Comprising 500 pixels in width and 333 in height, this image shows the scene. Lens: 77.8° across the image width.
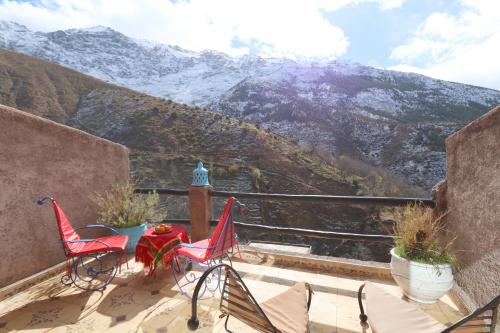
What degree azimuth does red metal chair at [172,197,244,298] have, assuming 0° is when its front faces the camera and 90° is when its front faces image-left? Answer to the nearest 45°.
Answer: approximately 90°

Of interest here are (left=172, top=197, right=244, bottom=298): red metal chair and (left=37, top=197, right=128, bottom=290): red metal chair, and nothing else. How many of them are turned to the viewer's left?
1

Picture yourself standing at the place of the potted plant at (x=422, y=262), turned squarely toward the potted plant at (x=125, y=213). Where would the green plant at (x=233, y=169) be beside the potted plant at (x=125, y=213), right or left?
right

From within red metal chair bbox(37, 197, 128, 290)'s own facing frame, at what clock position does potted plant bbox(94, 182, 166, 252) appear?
The potted plant is roughly at 10 o'clock from the red metal chair.

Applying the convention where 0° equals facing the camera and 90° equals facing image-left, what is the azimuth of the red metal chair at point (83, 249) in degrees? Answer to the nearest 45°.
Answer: approximately 270°

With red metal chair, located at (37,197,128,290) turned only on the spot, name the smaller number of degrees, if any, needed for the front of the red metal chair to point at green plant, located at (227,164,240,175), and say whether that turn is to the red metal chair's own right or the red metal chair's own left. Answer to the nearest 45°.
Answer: approximately 45° to the red metal chair's own left

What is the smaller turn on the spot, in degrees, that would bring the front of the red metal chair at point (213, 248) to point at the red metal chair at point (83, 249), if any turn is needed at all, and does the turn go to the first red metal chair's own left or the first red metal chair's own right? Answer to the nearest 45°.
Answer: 0° — it already faces it

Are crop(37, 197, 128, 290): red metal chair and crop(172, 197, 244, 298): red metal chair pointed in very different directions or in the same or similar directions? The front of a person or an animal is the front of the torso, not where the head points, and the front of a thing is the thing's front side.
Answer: very different directions
